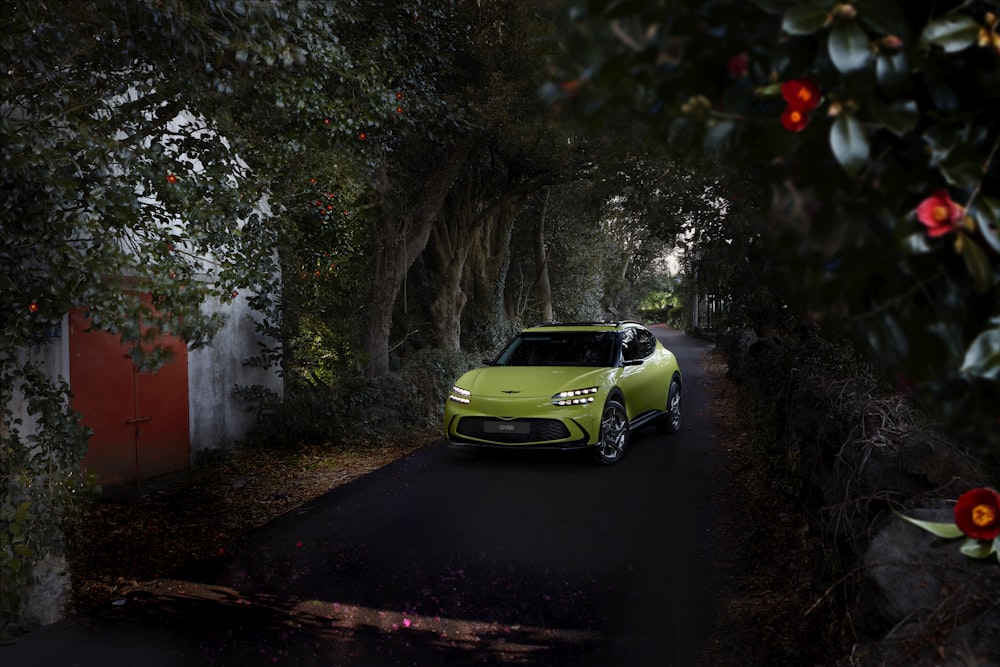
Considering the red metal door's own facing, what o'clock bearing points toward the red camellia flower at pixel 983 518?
The red camellia flower is roughly at 1 o'clock from the red metal door.

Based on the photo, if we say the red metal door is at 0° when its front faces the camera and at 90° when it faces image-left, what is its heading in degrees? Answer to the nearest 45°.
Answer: approximately 315°

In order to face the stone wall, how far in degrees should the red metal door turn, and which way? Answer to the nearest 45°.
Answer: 0° — it already faces it
